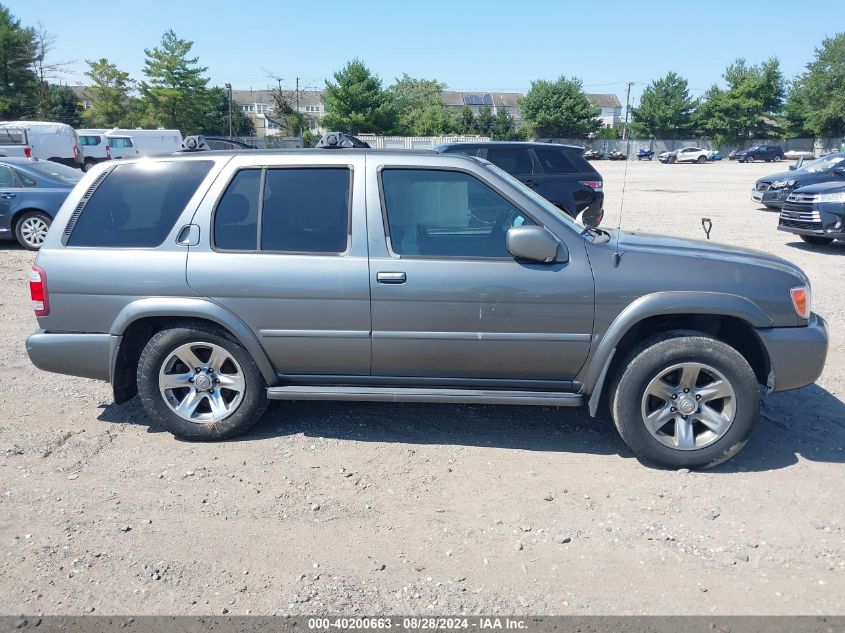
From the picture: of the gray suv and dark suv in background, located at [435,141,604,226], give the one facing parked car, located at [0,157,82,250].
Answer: the dark suv in background

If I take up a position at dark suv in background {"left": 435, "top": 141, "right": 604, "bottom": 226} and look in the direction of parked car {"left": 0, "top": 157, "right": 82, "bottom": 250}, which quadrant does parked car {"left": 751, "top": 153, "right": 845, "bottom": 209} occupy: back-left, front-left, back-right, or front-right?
back-right

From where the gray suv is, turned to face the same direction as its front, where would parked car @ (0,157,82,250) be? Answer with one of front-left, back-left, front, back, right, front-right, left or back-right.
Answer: back-left

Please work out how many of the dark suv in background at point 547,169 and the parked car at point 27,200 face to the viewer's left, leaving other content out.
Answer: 2

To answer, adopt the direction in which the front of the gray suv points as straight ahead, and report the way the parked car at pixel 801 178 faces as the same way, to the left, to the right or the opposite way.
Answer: the opposite way

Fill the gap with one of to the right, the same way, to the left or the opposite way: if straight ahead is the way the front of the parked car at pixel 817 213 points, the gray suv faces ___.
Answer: the opposite way

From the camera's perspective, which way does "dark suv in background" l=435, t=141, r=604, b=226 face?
to the viewer's left

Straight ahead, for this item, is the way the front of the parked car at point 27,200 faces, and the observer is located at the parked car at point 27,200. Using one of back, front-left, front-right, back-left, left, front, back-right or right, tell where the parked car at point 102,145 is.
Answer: right

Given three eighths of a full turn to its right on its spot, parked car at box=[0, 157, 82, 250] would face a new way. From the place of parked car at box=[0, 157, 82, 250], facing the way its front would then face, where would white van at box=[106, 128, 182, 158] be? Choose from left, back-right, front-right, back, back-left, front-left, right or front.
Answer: front-left

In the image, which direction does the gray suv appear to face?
to the viewer's right

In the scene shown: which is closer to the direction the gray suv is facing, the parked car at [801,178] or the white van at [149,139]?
the parked car

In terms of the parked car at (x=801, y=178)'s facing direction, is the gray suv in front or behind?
in front

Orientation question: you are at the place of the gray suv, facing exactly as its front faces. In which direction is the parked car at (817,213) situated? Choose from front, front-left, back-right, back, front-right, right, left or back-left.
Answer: front-left
